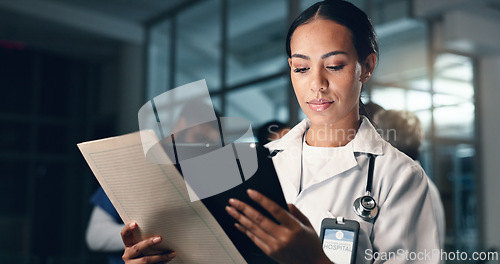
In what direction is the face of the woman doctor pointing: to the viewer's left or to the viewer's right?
to the viewer's left

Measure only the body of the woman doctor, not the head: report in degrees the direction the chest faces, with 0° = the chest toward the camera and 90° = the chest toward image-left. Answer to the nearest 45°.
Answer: approximately 45°
